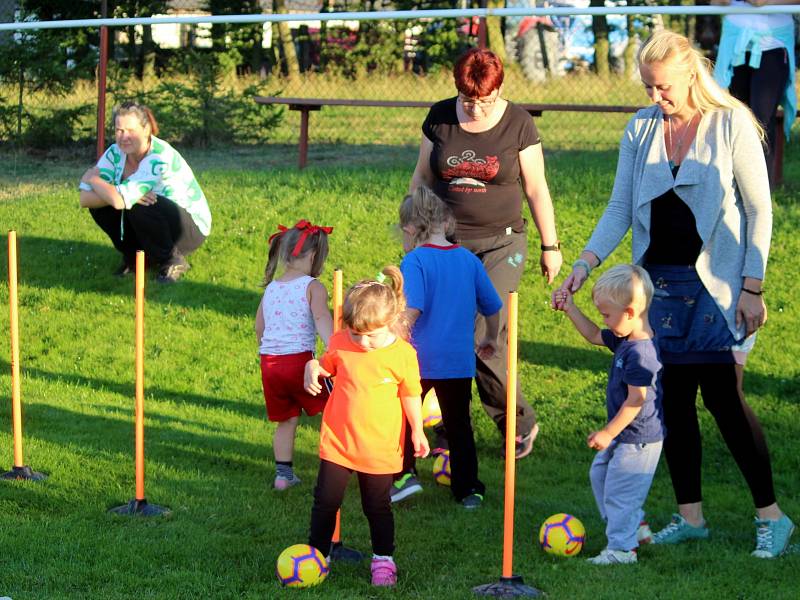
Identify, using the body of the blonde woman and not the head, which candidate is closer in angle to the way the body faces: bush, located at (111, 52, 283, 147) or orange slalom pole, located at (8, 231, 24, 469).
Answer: the orange slalom pole

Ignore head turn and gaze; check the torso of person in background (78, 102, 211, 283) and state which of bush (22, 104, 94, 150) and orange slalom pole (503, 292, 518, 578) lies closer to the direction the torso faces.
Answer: the orange slalom pole

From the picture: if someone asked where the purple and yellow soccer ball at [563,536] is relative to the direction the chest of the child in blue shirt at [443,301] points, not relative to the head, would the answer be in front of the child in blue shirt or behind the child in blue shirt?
behind

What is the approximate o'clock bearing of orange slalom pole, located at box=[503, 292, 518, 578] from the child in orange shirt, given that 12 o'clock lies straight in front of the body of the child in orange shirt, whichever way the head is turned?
The orange slalom pole is roughly at 10 o'clock from the child in orange shirt.

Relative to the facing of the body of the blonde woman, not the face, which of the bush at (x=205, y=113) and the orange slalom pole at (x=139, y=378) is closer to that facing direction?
the orange slalom pole

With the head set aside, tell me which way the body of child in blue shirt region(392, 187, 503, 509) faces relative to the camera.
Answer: away from the camera

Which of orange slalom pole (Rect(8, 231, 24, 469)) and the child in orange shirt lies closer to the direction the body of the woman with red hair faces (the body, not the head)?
the child in orange shirt

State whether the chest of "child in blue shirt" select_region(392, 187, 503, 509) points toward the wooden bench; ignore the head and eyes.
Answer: yes

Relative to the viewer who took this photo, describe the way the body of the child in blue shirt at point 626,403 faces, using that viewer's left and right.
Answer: facing to the left of the viewer

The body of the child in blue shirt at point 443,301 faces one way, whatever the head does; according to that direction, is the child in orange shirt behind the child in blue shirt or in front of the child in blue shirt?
behind
